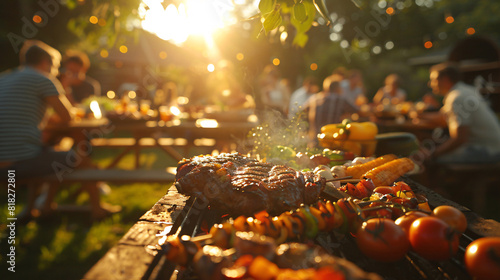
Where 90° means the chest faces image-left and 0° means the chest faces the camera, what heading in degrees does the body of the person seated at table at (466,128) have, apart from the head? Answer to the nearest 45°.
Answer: approximately 90°

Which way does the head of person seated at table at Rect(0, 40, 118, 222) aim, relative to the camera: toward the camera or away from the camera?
away from the camera

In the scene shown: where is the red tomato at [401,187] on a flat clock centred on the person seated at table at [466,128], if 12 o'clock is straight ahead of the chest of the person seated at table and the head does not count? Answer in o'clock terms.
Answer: The red tomato is roughly at 9 o'clock from the person seated at table.

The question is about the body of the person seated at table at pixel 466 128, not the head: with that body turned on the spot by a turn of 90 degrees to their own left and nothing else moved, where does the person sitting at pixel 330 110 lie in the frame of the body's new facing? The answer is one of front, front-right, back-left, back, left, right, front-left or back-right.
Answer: right

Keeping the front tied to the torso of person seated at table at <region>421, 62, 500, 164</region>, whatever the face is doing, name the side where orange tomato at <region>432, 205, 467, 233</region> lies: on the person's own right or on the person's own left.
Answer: on the person's own left

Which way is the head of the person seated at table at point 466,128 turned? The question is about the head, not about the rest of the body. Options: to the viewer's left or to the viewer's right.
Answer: to the viewer's left

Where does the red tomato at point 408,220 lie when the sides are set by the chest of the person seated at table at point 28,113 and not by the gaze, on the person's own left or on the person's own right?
on the person's own right

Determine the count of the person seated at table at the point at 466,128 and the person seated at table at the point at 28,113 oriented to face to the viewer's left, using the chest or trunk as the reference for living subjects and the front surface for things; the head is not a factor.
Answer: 1

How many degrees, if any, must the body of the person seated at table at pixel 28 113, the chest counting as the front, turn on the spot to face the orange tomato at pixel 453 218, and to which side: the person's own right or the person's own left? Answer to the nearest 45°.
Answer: approximately 90° to the person's own right

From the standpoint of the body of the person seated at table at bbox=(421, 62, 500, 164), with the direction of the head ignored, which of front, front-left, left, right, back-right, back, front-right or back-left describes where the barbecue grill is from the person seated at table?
left

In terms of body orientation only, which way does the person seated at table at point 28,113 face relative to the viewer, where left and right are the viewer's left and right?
facing away from the viewer and to the right of the viewer

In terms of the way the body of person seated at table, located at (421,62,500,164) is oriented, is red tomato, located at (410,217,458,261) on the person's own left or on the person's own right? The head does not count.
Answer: on the person's own left

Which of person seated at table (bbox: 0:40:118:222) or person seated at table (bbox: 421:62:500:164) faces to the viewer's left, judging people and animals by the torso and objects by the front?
person seated at table (bbox: 421:62:500:164)
